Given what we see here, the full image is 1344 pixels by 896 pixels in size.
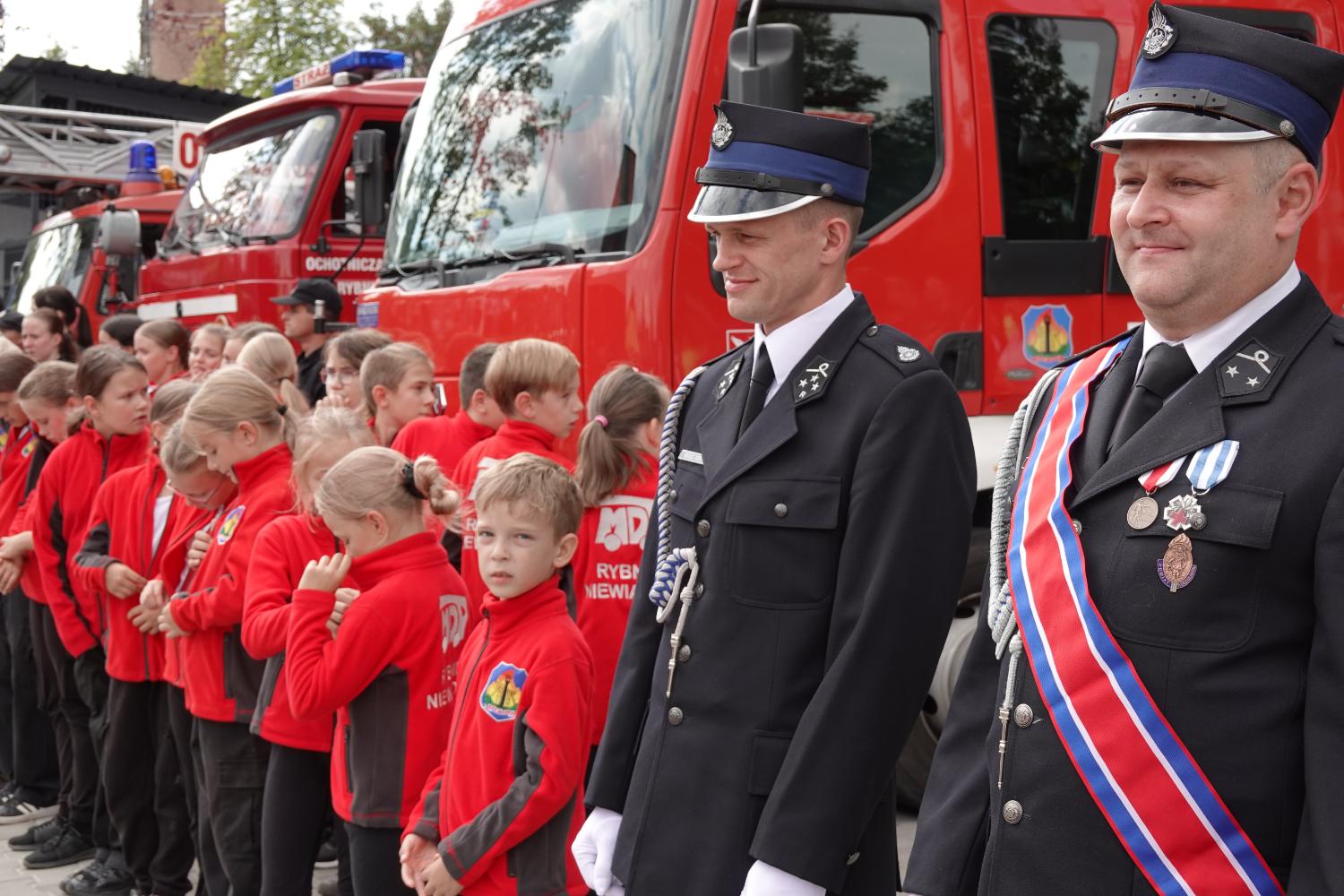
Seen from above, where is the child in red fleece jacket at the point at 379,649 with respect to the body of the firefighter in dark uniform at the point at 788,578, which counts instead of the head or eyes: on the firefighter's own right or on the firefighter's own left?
on the firefighter's own right

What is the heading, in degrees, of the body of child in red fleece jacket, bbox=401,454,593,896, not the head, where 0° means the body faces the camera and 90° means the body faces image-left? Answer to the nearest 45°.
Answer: approximately 45°

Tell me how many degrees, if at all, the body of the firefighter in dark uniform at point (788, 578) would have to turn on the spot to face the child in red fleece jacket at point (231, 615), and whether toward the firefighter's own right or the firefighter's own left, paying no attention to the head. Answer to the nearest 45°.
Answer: approximately 90° to the firefighter's own right

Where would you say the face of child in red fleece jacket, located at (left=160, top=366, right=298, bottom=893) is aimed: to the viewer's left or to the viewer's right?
to the viewer's left

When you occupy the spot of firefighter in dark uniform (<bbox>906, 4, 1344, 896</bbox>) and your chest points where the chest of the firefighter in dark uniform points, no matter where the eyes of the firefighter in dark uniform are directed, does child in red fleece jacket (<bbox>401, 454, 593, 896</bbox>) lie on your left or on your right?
on your right

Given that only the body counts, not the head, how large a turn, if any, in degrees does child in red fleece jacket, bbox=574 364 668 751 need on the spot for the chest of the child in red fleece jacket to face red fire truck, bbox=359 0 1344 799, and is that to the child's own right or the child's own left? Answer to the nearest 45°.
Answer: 0° — they already face it

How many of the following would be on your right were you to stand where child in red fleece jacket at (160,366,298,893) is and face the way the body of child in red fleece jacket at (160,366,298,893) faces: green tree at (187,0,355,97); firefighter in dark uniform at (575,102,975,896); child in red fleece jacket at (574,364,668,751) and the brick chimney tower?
2

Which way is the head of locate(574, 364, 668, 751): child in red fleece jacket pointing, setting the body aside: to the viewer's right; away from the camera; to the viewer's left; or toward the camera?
away from the camera

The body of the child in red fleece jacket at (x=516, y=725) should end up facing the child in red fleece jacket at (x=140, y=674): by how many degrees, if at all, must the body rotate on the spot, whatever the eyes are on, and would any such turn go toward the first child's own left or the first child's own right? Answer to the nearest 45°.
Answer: approximately 90° to the first child's own right

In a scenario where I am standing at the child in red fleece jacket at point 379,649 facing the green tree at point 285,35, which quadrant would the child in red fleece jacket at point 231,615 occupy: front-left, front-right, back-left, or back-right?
front-left

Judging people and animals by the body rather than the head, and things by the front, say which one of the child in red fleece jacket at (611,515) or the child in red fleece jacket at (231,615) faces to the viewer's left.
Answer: the child in red fleece jacket at (231,615)

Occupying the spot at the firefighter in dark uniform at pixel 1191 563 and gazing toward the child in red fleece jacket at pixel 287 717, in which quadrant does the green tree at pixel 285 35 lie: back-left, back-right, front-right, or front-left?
front-right

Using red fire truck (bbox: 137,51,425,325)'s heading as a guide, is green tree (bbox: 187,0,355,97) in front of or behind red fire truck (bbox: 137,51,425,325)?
behind

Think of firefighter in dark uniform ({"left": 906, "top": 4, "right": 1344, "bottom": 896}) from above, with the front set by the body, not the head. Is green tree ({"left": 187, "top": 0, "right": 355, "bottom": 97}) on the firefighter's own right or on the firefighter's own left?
on the firefighter's own right

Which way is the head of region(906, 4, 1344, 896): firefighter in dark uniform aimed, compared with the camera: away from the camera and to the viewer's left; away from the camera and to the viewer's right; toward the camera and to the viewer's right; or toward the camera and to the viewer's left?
toward the camera and to the viewer's left
